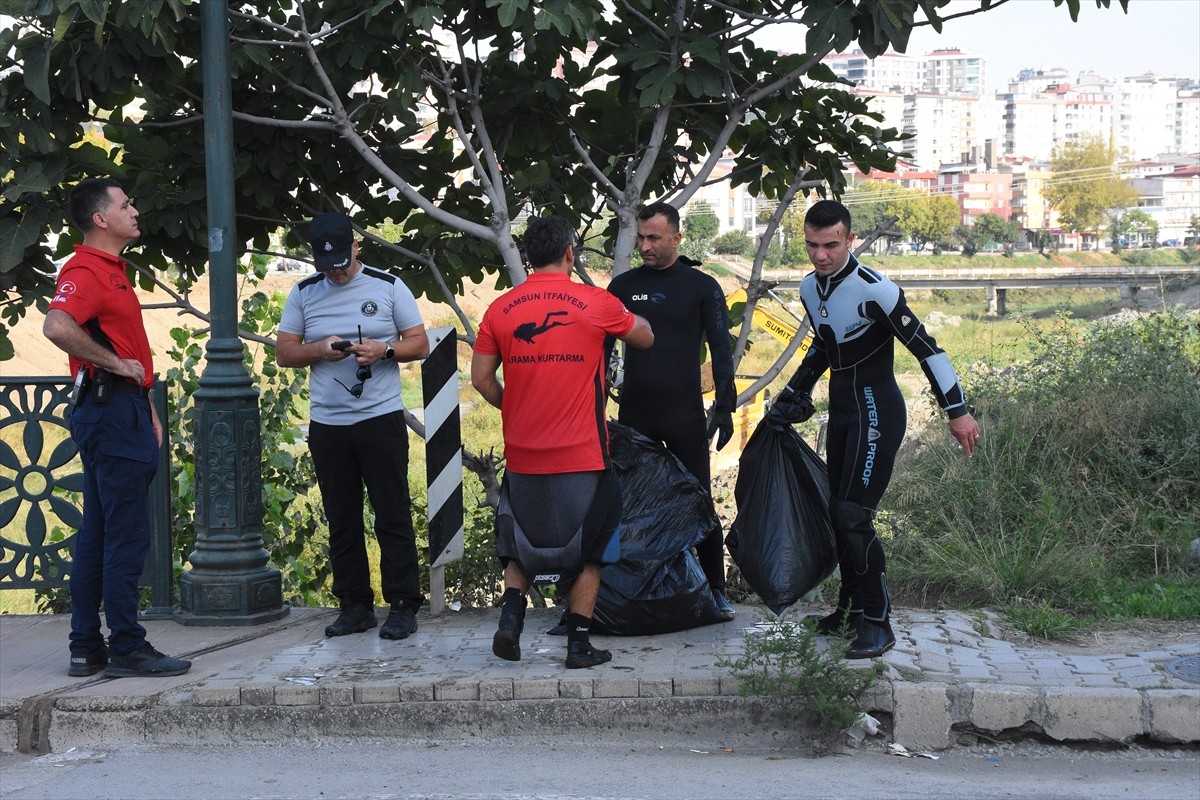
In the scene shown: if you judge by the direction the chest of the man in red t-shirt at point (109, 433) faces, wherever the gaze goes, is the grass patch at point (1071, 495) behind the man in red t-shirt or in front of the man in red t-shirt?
in front

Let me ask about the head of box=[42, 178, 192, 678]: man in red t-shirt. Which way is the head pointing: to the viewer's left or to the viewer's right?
to the viewer's right

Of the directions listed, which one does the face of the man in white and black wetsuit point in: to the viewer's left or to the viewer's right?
to the viewer's left

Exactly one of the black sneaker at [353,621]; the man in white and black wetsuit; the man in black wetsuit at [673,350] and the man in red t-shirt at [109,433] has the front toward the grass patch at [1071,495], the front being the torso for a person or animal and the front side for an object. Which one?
the man in red t-shirt

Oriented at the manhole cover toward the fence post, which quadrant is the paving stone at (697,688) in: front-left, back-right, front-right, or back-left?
front-left

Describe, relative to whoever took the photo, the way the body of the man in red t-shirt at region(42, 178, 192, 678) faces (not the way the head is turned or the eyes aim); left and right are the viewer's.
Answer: facing to the right of the viewer

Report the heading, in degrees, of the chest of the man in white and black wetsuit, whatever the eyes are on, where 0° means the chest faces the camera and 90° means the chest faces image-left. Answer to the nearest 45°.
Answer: approximately 45°

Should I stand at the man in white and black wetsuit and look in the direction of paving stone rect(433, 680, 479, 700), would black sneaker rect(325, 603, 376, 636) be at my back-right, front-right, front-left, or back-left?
front-right

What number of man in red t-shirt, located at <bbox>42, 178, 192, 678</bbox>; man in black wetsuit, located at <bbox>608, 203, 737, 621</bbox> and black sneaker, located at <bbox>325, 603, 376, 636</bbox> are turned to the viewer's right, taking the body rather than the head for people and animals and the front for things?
1

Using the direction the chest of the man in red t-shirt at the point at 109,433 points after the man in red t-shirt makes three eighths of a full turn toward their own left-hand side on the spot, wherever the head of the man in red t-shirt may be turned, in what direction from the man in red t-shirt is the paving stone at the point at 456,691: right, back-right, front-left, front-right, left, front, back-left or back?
back

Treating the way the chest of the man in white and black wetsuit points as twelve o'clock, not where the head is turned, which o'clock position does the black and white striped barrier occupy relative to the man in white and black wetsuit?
The black and white striped barrier is roughly at 2 o'clock from the man in white and black wetsuit.

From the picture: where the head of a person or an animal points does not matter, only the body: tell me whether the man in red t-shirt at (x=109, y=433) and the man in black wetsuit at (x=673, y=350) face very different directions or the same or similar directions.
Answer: very different directions

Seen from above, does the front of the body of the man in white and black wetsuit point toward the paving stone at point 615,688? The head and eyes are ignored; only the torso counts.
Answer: yes

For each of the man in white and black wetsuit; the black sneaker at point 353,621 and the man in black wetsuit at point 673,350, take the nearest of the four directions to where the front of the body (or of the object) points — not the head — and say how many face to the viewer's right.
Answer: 0

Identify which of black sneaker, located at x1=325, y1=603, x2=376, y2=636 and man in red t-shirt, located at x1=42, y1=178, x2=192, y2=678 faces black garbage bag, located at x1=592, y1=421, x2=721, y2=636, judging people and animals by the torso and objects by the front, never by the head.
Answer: the man in red t-shirt
